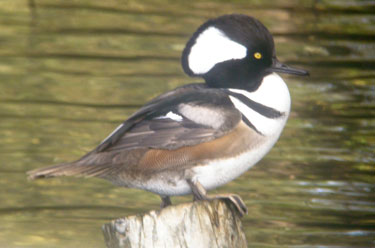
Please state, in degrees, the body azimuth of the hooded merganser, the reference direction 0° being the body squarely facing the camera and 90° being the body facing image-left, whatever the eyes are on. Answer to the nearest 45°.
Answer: approximately 270°
